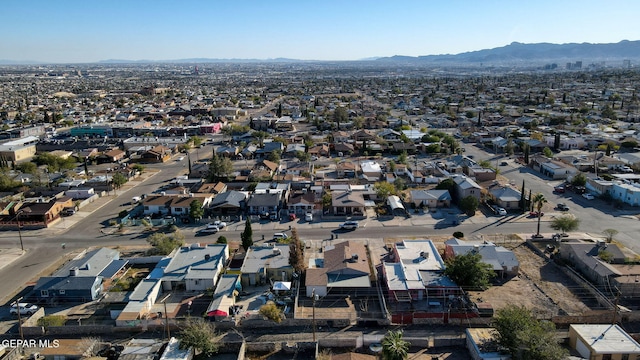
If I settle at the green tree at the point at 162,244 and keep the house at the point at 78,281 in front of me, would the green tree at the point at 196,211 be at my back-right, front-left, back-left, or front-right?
back-right

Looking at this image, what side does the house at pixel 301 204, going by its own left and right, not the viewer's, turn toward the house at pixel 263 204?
right

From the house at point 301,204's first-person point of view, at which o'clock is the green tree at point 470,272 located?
The green tree is roughly at 11 o'clock from the house.

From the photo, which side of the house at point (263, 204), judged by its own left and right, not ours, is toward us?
front

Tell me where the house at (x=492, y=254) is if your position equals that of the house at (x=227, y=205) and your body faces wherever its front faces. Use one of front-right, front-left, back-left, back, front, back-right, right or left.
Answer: front-left

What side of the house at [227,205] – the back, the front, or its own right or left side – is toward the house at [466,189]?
left

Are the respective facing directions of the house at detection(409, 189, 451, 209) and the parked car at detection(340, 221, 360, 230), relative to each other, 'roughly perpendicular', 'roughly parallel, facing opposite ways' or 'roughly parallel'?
roughly perpendicular

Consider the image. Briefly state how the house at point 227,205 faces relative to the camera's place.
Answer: facing the viewer

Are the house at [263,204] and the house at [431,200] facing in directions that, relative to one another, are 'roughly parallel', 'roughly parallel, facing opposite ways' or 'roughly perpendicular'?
roughly parallel

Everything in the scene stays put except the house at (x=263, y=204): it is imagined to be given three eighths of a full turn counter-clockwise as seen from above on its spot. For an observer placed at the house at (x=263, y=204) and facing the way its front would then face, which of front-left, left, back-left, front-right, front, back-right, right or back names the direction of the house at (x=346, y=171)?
front

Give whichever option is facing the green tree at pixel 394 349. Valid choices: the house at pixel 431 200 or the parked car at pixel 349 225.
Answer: the house

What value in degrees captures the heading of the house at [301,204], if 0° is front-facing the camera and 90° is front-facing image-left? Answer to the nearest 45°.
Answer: approximately 0°

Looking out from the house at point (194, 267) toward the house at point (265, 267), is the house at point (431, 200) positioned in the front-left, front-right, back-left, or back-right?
front-left

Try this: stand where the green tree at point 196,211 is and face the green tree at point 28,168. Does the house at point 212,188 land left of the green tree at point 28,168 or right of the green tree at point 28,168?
right

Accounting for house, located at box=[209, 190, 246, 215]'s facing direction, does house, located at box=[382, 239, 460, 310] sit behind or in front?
in front

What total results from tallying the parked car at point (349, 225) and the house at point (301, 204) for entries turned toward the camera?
1

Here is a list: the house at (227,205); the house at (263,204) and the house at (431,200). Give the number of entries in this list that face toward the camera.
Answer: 3
